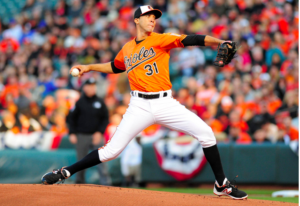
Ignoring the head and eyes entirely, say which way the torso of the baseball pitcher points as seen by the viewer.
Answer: toward the camera
